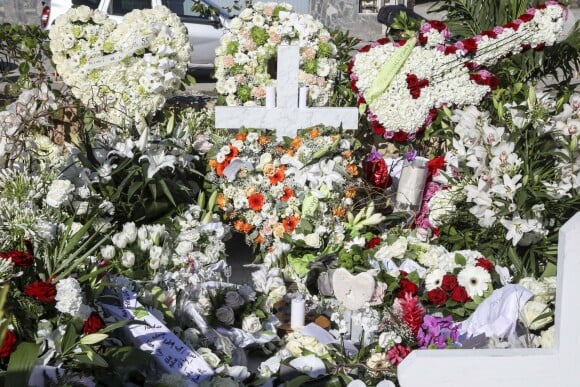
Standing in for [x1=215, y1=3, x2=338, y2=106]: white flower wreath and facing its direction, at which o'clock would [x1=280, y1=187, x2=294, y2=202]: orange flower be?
The orange flower is roughly at 12 o'clock from the white flower wreath.

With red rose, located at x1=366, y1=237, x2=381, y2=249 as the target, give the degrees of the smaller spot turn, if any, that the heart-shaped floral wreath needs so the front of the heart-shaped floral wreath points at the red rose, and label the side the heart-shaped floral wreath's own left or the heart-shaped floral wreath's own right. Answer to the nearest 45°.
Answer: approximately 45° to the heart-shaped floral wreath's own left

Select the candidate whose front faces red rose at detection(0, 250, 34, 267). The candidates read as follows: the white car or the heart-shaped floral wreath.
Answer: the heart-shaped floral wreath

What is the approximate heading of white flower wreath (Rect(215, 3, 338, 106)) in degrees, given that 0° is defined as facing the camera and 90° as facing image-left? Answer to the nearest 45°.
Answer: approximately 0°

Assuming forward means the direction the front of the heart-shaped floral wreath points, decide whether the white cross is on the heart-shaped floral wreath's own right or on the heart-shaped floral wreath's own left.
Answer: on the heart-shaped floral wreath's own left

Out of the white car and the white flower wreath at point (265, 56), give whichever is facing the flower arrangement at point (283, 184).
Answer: the white flower wreath

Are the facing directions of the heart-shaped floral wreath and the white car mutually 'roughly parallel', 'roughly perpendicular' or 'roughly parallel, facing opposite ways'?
roughly perpendicular

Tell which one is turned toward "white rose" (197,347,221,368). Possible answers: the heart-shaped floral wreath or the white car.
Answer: the heart-shaped floral wreath

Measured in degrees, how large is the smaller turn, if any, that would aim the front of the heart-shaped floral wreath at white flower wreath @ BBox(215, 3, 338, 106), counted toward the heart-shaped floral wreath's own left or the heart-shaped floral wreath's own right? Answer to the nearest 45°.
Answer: approximately 90° to the heart-shaped floral wreath's own left
